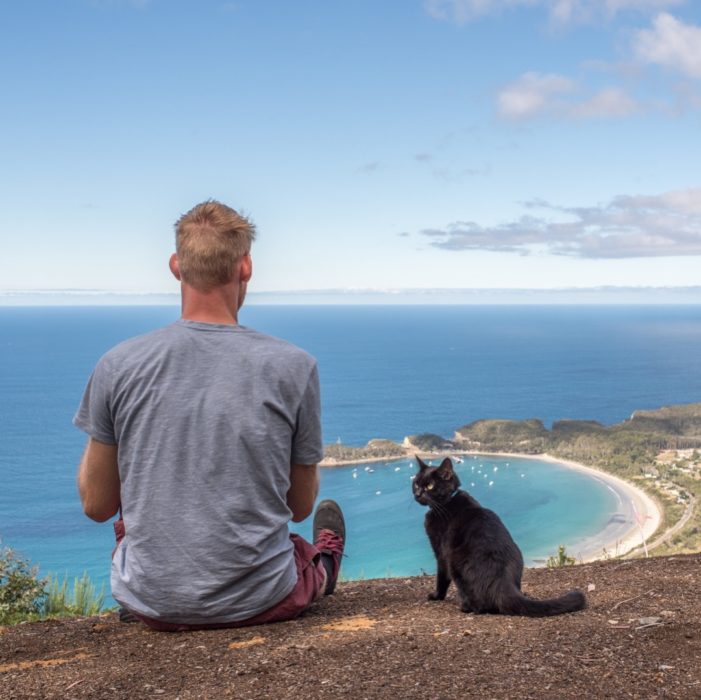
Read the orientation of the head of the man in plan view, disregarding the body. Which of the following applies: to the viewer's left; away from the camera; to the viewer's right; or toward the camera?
away from the camera

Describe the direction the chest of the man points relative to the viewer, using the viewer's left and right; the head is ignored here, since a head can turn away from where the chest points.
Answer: facing away from the viewer

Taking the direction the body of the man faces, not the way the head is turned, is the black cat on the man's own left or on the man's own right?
on the man's own right
